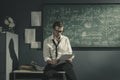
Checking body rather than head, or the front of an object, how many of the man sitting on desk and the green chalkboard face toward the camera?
2

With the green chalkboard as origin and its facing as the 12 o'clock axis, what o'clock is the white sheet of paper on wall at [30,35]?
The white sheet of paper on wall is roughly at 3 o'clock from the green chalkboard.

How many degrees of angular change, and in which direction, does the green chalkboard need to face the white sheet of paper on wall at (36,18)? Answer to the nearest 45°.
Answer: approximately 90° to its right

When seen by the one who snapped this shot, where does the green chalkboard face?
facing the viewer

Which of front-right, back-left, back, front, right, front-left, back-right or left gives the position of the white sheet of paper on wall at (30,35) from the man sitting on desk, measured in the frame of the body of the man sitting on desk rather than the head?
back-right

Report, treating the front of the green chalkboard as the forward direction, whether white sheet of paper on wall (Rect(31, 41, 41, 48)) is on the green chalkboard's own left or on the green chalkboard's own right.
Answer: on the green chalkboard's own right

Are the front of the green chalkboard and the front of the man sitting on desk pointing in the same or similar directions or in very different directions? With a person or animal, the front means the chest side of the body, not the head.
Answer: same or similar directions

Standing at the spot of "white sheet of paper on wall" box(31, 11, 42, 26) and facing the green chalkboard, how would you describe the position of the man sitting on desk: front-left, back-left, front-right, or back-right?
front-right

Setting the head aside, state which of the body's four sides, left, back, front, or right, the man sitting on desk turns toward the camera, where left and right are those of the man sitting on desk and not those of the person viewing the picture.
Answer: front
